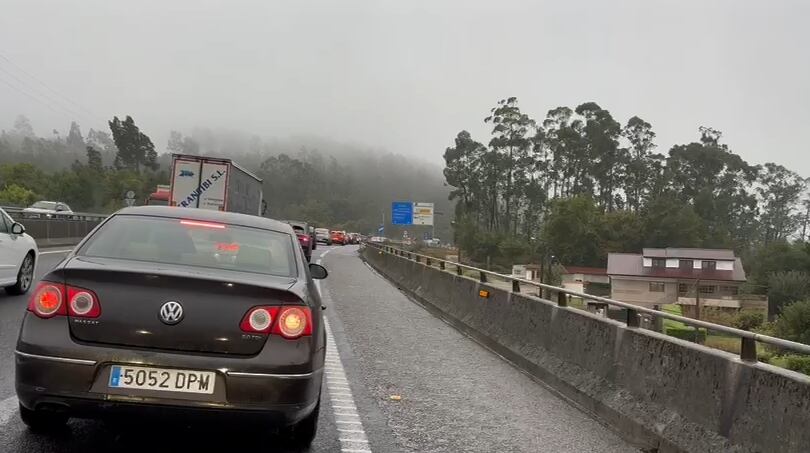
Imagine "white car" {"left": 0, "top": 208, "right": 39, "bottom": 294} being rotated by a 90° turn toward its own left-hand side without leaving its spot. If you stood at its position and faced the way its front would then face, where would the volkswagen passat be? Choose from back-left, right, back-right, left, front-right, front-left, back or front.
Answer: back-left

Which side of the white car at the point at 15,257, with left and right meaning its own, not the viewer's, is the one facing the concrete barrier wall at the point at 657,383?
right

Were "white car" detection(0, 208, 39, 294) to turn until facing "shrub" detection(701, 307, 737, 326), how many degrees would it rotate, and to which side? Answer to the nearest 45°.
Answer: approximately 45° to its right

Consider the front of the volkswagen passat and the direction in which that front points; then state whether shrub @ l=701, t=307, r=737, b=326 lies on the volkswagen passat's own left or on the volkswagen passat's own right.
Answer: on the volkswagen passat's own right

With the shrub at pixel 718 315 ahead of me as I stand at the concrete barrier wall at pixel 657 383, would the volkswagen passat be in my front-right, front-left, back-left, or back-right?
back-left

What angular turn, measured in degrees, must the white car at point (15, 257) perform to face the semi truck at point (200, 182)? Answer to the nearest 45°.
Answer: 0° — it already faces it

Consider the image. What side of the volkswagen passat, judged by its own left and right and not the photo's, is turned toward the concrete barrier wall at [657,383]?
right

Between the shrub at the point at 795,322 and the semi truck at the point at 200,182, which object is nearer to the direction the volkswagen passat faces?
the semi truck

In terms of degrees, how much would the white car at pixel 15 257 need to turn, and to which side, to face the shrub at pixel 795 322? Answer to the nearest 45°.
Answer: approximately 45° to its right

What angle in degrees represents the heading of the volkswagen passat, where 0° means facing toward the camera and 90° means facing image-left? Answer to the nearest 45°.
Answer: approximately 180°

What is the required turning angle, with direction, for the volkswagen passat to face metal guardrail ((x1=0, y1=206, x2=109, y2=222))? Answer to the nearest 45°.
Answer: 0° — it already faces it

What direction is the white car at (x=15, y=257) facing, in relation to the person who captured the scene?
facing away from the viewer and to the right of the viewer

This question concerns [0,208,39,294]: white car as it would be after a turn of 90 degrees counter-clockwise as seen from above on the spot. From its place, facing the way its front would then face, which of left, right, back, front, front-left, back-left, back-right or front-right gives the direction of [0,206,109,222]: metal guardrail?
front-right

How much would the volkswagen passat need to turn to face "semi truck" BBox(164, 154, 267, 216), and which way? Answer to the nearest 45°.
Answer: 0° — it already faces it

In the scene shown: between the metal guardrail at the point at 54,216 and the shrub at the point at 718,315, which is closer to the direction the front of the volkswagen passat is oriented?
the metal guardrail
